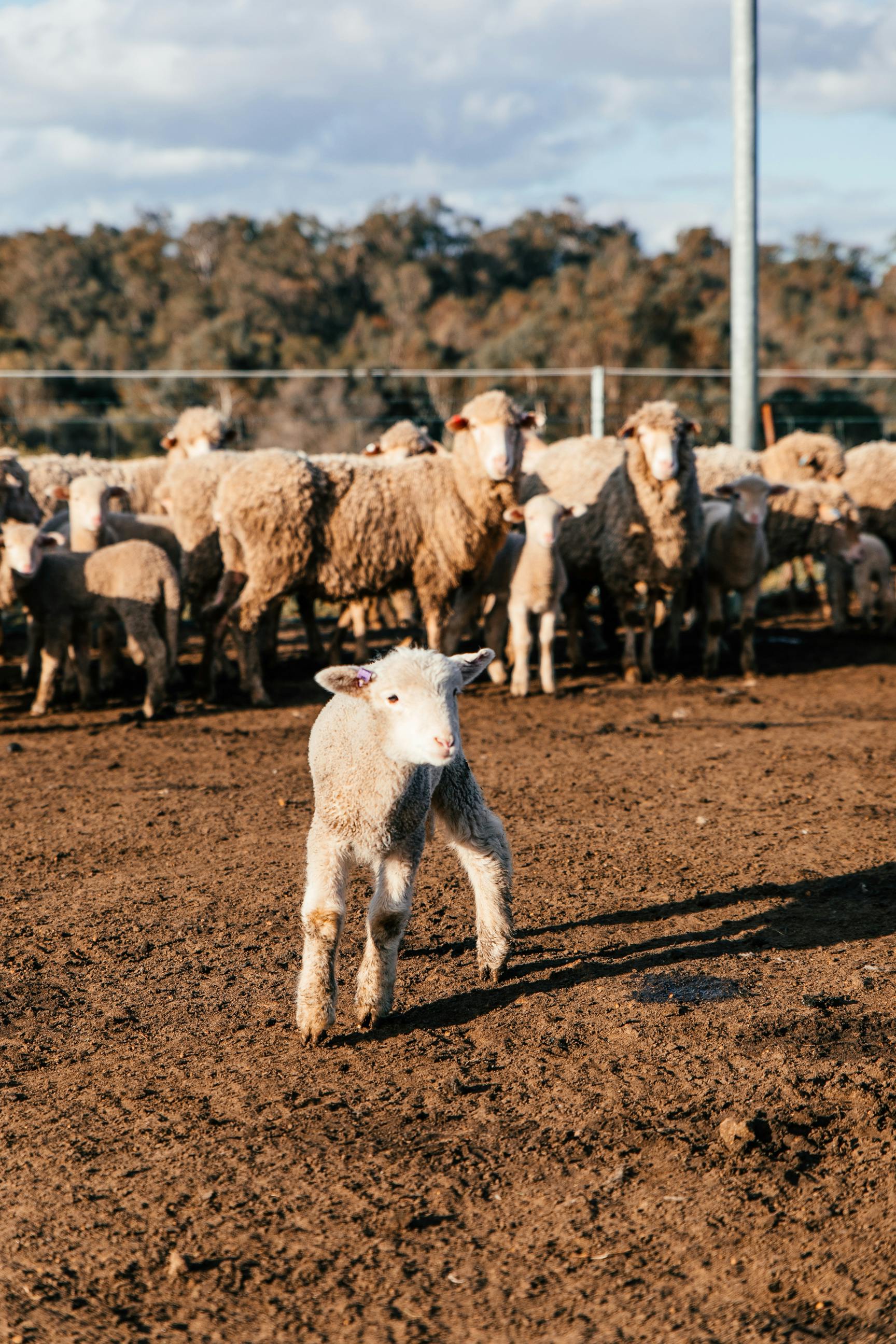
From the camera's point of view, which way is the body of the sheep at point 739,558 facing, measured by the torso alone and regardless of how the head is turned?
toward the camera

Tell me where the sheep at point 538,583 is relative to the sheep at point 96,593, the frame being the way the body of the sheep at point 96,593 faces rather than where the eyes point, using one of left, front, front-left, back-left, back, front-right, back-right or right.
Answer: back

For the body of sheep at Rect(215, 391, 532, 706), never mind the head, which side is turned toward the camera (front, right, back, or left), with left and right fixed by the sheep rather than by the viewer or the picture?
right

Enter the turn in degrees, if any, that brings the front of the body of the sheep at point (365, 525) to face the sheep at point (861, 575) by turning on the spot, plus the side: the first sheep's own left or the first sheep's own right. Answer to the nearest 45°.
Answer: approximately 45° to the first sheep's own left

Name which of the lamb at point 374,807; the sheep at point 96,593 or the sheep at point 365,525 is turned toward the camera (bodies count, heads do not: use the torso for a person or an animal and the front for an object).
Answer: the lamb

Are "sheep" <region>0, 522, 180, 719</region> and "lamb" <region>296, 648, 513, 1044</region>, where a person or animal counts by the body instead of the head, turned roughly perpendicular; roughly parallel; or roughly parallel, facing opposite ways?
roughly perpendicular

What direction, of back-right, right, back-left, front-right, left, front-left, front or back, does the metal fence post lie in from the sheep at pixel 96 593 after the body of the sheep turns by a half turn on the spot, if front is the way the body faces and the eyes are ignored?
front-left

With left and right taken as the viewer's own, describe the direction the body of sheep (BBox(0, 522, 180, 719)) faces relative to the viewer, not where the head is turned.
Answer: facing to the left of the viewer

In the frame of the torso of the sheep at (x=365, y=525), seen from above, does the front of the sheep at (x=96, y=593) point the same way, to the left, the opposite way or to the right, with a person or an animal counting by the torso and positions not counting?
the opposite way

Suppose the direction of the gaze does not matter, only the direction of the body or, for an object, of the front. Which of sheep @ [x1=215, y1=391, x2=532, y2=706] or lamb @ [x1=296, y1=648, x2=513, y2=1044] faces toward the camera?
the lamb

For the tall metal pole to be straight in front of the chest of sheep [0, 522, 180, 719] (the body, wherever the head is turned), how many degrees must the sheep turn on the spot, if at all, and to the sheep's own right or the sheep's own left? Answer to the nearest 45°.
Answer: approximately 135° to the sheep's own right

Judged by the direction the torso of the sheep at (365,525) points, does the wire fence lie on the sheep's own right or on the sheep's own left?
on the sheep's own left

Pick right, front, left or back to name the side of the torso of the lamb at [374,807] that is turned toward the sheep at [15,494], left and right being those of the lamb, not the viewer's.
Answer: back

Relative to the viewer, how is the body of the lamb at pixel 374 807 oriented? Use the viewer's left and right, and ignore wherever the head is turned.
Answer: facing the viewer

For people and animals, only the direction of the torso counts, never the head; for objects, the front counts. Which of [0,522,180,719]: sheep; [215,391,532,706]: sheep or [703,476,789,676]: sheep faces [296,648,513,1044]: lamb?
[703,476,789,676]: sheep
